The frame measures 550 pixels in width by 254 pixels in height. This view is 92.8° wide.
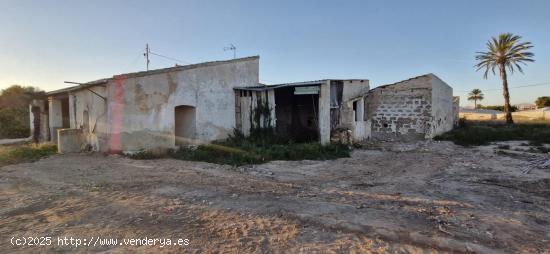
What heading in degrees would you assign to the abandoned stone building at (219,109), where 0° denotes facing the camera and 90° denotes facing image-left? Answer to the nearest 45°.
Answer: approximately 0°

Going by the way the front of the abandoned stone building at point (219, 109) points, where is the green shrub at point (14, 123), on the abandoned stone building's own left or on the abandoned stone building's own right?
on the abandoned stone building's own right
